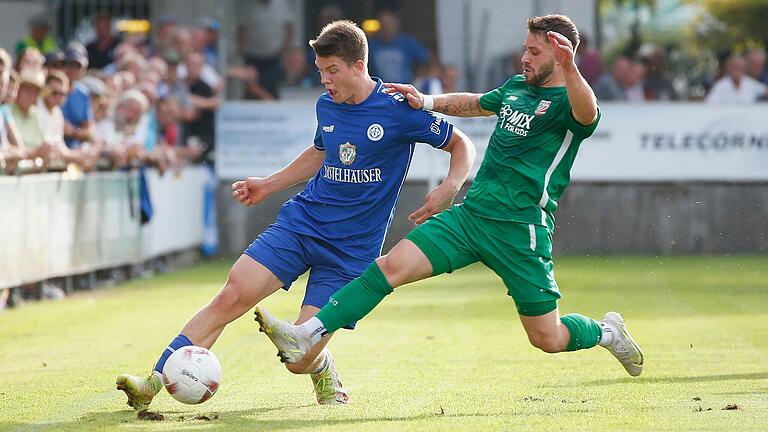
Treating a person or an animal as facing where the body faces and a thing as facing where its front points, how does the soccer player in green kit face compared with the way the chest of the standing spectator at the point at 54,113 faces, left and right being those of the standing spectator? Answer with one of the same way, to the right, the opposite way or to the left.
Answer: to the right

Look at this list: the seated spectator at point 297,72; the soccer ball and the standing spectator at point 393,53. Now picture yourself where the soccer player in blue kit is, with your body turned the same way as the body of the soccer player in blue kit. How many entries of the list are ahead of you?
1

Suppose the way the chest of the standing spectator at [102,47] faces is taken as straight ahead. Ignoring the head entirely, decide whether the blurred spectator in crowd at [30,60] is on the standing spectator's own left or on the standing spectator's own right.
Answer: on the standing spectator's own right

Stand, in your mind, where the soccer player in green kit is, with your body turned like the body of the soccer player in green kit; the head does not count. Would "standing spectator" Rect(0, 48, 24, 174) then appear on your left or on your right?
on your right

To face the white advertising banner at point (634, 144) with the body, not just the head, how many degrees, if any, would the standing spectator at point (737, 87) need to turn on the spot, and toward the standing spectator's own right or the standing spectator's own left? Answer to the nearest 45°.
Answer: approximately 45° to the standing spectator's own right

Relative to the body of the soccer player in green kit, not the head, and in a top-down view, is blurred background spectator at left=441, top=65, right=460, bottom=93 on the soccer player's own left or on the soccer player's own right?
on the soccer player's own right

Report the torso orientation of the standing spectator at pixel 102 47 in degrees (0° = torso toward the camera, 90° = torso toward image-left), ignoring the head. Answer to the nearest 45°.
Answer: approximately 315°

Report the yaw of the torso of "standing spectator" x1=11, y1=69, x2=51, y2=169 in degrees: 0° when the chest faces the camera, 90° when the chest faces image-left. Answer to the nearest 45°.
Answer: approximately 315°

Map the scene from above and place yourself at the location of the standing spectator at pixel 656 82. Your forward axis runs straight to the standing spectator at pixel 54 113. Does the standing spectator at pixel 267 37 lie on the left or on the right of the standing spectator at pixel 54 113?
right

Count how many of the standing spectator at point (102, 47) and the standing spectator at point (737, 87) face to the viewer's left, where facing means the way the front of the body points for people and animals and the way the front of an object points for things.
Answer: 0
